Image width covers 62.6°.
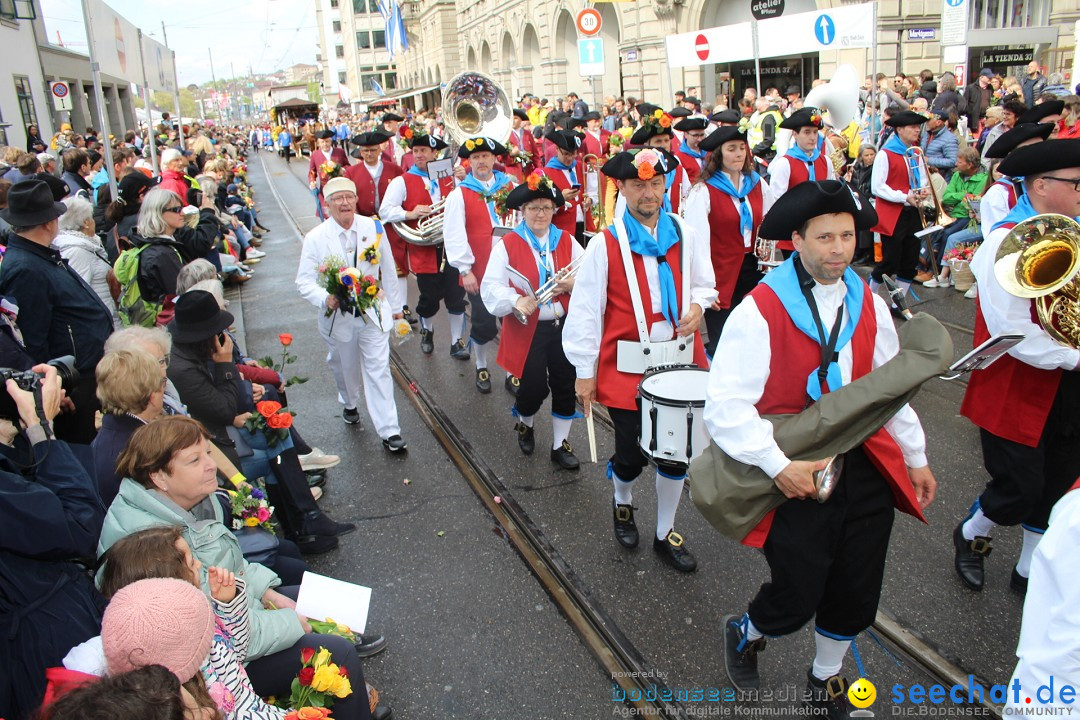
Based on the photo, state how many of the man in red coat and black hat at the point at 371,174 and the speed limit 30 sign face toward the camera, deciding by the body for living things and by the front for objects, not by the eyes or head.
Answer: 2

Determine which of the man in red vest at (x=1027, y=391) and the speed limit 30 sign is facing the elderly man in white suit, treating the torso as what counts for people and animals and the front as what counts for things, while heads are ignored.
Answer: the speed limit 30 sign

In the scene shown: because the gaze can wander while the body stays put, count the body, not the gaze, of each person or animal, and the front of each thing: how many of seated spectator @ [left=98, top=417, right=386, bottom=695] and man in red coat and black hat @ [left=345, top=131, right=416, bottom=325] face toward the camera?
1

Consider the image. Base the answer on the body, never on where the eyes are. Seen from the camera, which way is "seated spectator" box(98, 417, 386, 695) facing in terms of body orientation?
to the viewer's right

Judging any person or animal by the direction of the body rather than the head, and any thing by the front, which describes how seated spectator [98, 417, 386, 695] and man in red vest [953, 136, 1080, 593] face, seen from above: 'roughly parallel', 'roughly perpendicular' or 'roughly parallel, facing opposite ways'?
roughly perpendicular

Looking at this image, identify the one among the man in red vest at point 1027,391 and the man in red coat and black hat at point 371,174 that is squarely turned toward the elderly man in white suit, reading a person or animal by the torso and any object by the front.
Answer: the man in red coat and black hat at point 371,174
